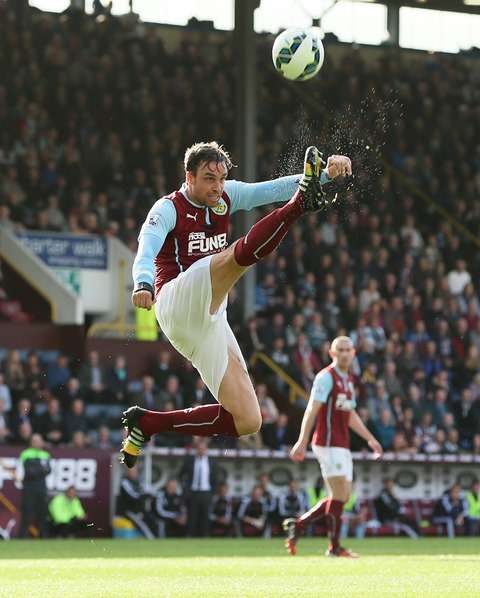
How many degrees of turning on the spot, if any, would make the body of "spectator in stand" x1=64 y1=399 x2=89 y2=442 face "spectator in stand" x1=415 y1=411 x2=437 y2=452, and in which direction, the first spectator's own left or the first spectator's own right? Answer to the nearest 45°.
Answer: approximately 90° to the first spectator's own left

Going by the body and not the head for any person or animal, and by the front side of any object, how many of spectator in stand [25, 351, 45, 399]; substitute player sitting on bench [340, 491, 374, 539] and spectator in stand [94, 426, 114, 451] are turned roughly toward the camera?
3

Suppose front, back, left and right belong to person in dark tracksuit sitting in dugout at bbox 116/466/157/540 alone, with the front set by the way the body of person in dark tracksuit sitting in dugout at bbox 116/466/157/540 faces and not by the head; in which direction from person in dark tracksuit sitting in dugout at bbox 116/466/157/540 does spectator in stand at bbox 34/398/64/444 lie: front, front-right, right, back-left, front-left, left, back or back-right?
back-right

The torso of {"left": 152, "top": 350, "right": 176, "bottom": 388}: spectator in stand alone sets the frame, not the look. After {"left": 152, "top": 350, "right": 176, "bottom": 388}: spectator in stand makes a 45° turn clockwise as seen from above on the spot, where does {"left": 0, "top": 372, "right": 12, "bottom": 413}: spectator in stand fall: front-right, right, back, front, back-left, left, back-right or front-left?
front

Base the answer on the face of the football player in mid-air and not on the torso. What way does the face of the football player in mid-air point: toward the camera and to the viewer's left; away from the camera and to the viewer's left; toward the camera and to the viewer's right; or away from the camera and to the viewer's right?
toward the camera and to the viewer's right

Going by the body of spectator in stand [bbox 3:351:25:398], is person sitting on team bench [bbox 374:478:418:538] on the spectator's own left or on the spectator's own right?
on the spectator's own left

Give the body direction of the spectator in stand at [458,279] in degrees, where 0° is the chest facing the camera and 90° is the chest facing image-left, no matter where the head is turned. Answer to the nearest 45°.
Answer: approximately 0°
